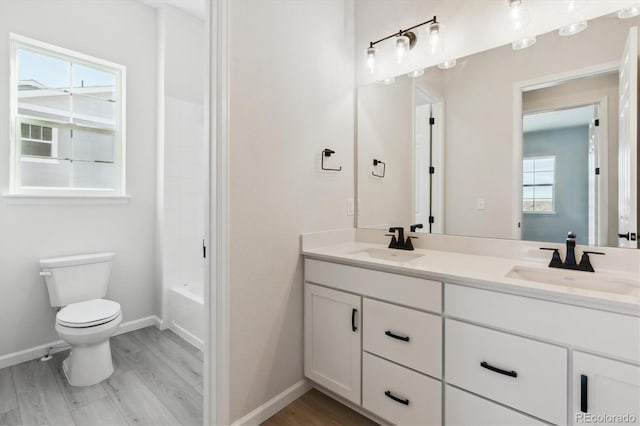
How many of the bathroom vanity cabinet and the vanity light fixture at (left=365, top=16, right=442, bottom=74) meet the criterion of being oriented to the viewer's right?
0

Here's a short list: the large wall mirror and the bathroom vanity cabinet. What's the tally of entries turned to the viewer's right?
0

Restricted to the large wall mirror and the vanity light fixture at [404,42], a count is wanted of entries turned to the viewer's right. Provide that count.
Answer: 0

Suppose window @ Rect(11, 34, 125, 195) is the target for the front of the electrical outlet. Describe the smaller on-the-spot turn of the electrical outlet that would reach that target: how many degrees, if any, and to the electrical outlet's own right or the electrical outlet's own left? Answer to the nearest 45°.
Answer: approximately 135° to the electrical outlet's own right

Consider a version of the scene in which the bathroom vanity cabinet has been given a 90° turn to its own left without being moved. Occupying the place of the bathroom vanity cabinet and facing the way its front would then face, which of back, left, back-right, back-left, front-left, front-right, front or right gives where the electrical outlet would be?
back

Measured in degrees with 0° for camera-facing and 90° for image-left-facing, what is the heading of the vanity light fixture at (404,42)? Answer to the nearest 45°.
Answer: approximately 45°

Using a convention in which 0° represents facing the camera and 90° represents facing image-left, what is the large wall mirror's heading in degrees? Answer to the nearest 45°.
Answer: approximately 45°

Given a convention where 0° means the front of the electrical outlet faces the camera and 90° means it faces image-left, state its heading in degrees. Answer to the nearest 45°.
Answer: approximately 315°

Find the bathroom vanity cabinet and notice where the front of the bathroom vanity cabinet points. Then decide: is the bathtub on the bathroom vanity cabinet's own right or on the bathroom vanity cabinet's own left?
on the bathroom vanity cabinet's own right

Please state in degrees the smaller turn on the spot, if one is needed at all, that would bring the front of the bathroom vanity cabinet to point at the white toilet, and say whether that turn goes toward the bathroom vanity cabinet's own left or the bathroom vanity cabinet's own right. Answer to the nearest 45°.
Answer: approximately 45° to the bathroom vanity cabinet's own right
